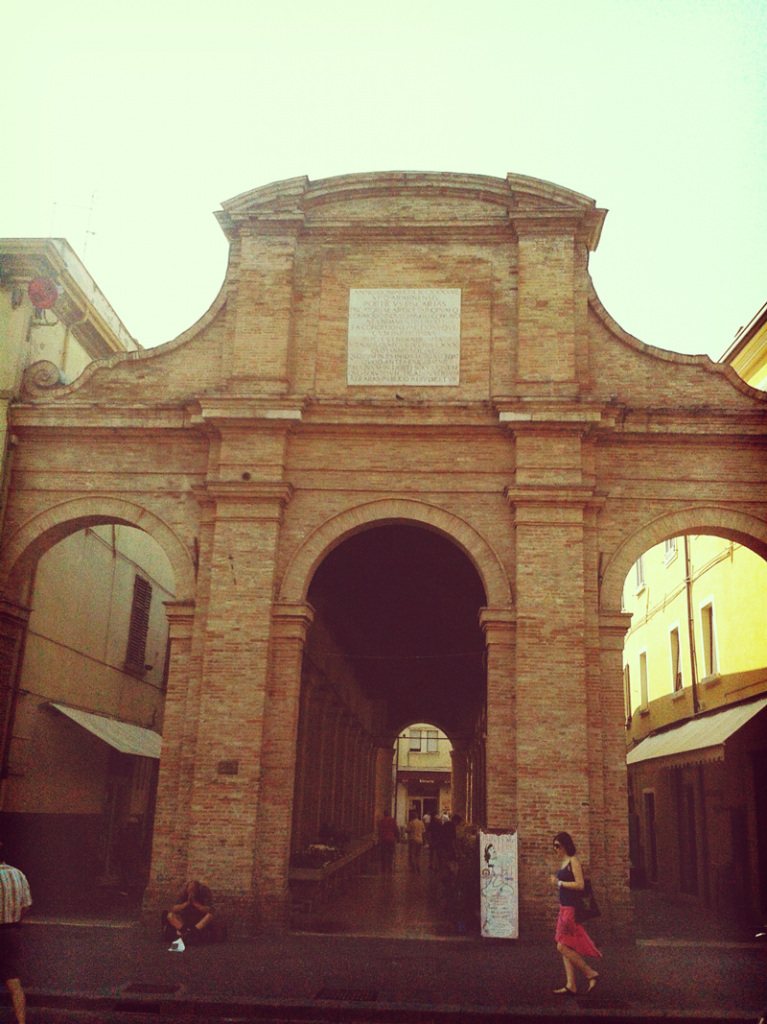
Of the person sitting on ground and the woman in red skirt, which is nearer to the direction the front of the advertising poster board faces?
the woman in red skirt

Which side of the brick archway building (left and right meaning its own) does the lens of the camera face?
front

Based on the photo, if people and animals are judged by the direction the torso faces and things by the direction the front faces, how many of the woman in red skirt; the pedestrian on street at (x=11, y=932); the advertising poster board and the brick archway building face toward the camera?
2

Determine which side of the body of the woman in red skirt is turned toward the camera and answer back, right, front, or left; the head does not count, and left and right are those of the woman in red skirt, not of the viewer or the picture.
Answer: left

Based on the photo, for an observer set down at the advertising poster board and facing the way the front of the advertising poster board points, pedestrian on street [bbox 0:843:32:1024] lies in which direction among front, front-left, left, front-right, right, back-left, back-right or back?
front-right

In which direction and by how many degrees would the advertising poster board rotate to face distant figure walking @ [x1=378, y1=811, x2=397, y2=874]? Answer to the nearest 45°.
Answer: approximately 180°

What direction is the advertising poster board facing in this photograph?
toward the camera

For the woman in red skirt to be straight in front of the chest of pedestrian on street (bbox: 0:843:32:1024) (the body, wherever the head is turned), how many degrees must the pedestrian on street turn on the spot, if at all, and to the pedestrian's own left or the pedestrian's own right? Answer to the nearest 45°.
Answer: approximately 180°

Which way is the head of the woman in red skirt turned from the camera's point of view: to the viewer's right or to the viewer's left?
to the viewer's left

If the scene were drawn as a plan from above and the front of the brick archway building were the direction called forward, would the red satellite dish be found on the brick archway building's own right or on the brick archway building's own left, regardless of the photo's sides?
on the brick archway building's own right
